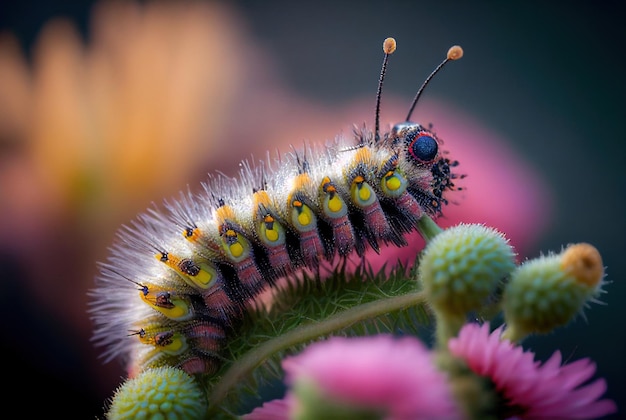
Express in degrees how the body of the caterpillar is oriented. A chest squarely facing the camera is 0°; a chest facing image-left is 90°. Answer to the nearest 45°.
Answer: approximately 270°
